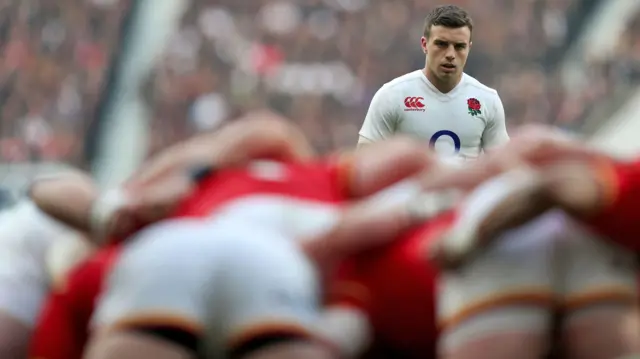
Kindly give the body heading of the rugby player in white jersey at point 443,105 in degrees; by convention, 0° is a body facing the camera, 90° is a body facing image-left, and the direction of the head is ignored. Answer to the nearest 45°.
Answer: approximately 0°

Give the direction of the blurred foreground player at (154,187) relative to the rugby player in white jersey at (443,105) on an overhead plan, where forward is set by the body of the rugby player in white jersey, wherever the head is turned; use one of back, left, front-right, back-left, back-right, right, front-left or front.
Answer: front-right

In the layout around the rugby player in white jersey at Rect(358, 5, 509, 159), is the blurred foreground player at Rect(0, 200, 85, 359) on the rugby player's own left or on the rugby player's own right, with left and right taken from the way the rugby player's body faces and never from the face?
on the rugby player's own right

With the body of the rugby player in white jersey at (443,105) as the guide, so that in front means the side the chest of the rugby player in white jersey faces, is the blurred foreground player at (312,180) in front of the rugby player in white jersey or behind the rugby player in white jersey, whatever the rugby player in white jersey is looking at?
in front
